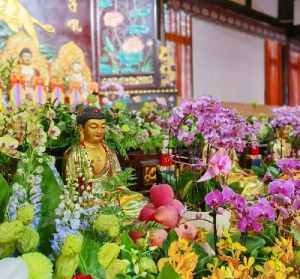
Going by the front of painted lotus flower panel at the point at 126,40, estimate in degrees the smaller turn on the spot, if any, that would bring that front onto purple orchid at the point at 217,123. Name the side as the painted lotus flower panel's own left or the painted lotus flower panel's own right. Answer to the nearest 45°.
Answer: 0° — it already faces it

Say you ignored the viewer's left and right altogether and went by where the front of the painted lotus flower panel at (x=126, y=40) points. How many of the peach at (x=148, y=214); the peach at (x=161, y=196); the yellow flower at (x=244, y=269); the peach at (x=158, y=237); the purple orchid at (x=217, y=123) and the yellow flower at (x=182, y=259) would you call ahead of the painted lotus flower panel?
6

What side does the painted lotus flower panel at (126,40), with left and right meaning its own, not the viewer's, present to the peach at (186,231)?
front

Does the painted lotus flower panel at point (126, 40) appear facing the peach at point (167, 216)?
yes

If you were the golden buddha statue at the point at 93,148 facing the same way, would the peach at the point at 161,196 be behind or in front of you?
in front

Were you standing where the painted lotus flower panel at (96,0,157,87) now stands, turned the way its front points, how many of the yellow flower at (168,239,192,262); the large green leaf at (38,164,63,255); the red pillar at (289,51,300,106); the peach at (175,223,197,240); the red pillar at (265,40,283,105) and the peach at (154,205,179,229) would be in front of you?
4

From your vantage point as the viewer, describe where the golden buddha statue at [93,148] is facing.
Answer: facing the viewer and to the right of the viewer

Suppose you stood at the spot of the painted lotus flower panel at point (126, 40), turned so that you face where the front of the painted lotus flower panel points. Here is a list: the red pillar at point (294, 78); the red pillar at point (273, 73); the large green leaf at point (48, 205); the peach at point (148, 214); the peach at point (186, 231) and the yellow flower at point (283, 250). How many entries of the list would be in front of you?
4

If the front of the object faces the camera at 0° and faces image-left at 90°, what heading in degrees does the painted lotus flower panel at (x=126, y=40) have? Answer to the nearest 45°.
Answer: approximately 0°

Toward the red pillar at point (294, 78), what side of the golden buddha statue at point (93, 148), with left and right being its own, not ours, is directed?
left

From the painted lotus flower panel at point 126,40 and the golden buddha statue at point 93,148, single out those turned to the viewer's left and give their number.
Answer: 0

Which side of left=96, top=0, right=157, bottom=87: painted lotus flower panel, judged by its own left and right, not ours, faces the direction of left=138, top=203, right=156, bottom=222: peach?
front
